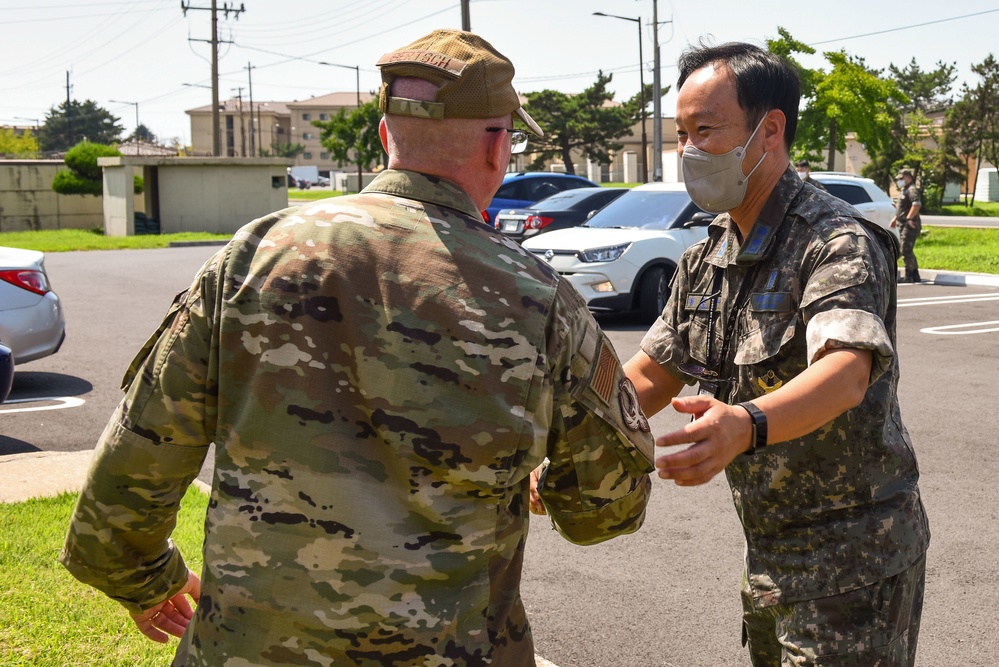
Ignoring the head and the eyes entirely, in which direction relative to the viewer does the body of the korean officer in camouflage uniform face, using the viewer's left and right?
facing the viewer and to the left of the viewer

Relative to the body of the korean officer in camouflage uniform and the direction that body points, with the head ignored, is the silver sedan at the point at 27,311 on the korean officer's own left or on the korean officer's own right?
on the korean officer's own right

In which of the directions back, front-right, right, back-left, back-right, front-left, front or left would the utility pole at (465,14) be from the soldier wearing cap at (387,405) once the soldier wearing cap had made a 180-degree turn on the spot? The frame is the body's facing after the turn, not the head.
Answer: back-right

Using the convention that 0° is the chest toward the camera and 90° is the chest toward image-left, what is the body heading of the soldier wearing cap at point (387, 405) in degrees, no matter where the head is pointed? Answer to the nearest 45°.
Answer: approximately 225°

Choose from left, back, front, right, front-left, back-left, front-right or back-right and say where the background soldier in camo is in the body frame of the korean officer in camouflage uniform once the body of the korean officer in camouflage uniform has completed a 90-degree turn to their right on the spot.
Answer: front-right

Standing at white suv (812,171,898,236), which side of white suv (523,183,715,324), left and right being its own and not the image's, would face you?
back

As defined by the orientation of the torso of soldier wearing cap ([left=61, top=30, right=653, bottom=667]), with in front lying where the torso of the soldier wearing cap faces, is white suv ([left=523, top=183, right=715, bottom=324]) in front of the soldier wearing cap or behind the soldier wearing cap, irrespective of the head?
in front

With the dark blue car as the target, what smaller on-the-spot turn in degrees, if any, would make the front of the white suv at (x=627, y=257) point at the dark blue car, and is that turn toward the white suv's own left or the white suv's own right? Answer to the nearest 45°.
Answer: approximately 135° to the white suv's own right

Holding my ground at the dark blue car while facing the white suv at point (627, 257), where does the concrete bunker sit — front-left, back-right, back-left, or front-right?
back-right

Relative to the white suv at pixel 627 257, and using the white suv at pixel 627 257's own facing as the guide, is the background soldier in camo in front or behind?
behind

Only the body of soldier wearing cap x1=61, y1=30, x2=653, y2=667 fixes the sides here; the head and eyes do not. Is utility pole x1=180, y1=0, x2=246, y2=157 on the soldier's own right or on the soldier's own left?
on the soldier's own left

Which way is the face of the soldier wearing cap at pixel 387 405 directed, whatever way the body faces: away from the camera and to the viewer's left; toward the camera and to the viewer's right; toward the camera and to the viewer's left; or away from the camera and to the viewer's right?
away from the camera and to the viewer's right

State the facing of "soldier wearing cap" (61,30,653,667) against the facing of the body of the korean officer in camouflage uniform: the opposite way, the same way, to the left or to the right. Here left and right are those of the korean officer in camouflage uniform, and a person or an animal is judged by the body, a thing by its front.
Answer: the opposite way
